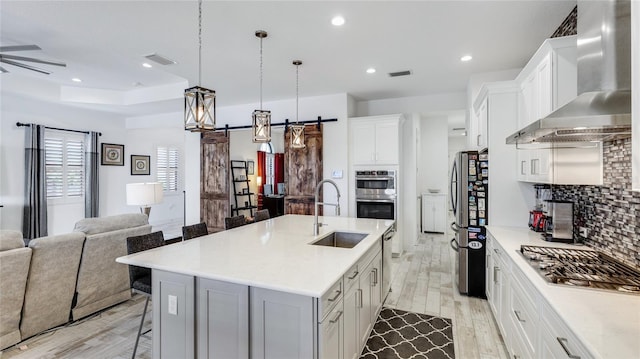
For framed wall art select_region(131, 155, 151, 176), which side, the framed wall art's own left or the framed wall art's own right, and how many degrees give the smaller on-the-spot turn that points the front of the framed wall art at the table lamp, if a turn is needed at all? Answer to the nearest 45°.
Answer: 0° — it already faces it

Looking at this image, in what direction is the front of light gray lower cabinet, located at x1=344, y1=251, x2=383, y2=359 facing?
to the viewer's right

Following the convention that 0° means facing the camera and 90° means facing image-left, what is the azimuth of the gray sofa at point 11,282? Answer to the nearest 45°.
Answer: approximately 135°

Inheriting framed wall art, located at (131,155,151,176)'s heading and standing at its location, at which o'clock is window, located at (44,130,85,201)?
The window is roughly at 2 o'clock from the framed wall art.

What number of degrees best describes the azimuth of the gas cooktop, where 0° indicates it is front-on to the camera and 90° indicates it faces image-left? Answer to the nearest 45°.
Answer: approximately 90°

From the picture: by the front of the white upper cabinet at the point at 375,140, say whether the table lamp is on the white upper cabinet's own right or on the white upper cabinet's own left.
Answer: on the white upper cabinet's own right

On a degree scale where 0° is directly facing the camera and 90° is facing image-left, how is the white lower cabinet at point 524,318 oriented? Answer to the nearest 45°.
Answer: approximately 90°

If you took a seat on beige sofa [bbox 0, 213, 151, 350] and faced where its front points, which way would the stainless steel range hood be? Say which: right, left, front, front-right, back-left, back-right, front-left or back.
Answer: back

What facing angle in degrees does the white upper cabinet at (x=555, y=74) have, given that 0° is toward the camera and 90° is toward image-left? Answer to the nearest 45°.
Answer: approximately 90°

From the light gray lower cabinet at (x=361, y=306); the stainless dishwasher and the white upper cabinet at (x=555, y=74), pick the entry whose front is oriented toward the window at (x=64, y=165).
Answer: the white upper cabinet

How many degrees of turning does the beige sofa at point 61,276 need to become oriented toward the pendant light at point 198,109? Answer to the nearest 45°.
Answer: approximately 180°
